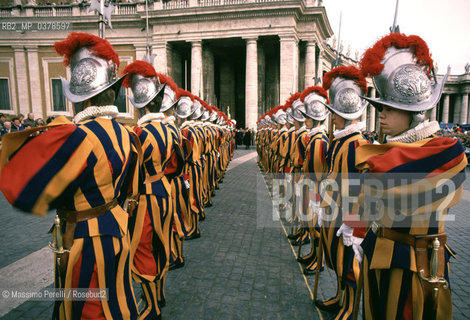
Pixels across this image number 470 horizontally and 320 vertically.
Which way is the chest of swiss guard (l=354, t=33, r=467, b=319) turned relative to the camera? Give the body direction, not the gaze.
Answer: to the viewer's left

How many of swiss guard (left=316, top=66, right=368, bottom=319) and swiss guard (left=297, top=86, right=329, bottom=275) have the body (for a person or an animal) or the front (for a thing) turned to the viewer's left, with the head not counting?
2

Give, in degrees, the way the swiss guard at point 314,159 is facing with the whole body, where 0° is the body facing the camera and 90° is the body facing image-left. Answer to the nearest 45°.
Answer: approximately 90°

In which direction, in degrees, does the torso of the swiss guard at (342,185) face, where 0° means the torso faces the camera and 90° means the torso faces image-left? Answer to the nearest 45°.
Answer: approximately 90°

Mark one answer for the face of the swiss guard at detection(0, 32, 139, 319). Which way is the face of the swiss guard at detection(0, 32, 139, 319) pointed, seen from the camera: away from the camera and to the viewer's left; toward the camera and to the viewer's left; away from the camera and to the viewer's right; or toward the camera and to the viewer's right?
away from the camera and to the viewer's right

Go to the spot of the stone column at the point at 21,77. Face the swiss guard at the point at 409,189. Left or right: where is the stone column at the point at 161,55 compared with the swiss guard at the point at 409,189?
left

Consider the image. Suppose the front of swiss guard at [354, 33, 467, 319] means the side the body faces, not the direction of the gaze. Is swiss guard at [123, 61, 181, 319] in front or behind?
in front

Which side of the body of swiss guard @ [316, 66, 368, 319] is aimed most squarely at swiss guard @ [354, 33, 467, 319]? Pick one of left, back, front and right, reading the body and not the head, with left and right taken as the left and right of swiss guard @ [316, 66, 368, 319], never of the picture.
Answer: left

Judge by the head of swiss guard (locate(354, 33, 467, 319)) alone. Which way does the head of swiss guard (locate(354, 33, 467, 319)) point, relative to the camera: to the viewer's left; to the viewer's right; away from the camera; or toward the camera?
to the viewer's left
